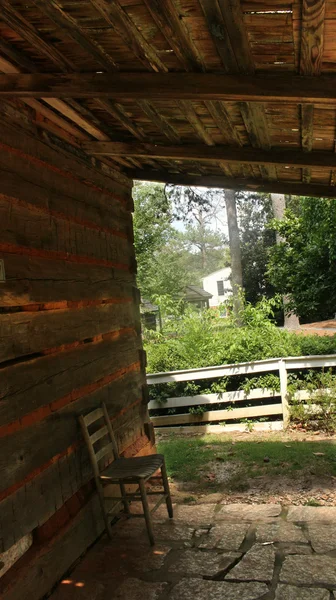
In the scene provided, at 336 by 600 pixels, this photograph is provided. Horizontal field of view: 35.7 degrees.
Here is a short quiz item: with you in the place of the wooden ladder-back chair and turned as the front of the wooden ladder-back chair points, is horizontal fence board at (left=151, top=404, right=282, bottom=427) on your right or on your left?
on your left

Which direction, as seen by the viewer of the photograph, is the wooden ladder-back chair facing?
facing the viewer and to the right of the viewer

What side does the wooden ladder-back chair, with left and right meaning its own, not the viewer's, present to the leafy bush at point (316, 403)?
left

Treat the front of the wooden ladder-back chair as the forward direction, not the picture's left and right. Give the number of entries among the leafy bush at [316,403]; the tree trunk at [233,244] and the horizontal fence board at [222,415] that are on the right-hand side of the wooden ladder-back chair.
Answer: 0

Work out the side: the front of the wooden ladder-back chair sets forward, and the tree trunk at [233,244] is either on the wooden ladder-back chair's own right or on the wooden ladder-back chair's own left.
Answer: on the wooden ladder-back chair's own left

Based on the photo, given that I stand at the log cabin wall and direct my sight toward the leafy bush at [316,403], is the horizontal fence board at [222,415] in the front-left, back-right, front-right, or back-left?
front-left
